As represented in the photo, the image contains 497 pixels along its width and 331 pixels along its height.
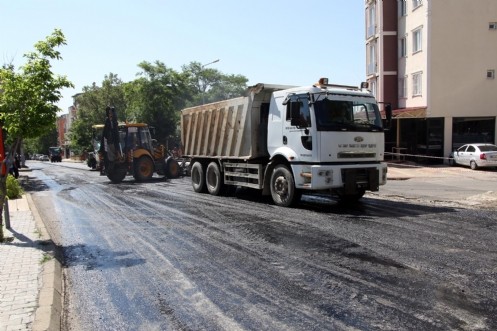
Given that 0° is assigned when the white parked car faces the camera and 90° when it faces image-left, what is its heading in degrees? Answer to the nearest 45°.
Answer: approximately 135°

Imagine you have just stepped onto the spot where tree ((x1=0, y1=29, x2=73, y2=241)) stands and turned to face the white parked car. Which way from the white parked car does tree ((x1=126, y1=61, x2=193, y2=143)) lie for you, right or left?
left

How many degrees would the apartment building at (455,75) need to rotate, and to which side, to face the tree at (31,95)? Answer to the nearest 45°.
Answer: approximately 45° to its left

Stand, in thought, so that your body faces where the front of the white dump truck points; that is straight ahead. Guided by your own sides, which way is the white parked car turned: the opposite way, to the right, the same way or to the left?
the opposite way

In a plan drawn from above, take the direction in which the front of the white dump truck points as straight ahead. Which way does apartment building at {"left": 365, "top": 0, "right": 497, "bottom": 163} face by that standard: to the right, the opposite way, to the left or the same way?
to the right

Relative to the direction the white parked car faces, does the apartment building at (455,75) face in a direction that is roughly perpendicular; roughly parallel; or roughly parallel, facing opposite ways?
roughly perpendicular

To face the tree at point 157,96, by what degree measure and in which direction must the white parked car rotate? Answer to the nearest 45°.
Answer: approximately 45° to its left

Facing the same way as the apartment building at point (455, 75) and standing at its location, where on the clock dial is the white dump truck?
The white dump truck is roughly at 11 o'clock from the apartment building.

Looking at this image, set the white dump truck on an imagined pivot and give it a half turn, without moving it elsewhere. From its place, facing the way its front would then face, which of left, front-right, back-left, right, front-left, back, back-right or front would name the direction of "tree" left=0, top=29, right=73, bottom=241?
left

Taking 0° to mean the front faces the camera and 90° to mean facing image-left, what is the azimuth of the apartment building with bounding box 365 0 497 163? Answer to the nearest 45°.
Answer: approximately 45°

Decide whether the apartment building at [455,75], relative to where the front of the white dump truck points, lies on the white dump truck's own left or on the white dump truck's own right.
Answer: on the white dump truck's own left

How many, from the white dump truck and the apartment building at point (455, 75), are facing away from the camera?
0

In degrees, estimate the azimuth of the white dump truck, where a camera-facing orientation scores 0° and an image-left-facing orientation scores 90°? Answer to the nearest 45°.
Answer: approximately 315°

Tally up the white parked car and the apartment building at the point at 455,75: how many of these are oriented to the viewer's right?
0

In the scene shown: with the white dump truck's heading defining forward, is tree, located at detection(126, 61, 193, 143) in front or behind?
behind

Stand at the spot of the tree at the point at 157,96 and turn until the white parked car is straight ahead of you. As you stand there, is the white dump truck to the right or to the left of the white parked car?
right
